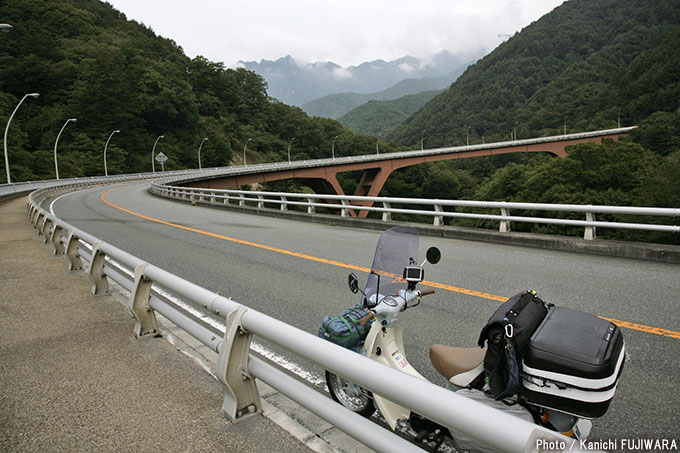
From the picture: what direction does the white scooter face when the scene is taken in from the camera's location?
facing away from the viewer and to the left of the viewer
